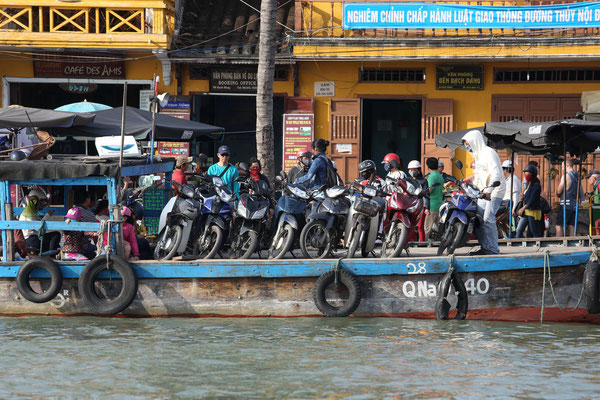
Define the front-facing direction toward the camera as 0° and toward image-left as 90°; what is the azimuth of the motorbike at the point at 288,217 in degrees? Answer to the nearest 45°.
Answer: approximately 45°

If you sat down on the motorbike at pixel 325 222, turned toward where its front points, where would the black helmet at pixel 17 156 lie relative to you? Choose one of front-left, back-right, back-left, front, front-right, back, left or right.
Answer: front-right

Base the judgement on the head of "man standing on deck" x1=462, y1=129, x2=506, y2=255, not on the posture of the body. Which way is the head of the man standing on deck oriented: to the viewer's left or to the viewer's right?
to the viewer's left

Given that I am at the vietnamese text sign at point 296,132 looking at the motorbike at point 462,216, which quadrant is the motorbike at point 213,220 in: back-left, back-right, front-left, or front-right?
front-right

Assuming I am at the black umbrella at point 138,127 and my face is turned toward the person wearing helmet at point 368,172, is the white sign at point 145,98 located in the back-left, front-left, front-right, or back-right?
back-left

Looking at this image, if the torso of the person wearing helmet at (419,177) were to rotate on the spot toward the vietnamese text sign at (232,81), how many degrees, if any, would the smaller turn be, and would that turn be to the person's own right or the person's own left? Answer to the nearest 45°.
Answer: approximately 90° to the person's own right

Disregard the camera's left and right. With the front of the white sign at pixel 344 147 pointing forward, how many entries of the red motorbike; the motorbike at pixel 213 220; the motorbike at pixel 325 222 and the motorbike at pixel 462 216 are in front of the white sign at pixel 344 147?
4

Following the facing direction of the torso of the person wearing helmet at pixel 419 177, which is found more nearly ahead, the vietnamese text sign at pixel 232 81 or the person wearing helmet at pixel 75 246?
the person wearing helmet

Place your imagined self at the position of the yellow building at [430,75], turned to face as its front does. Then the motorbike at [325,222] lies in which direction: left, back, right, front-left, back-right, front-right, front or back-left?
front

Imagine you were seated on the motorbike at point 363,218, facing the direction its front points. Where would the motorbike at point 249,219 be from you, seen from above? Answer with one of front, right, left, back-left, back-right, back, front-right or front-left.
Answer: right

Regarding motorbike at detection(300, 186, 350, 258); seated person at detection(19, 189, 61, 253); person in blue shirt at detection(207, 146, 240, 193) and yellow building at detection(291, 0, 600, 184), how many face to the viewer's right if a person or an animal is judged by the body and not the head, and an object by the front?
1
